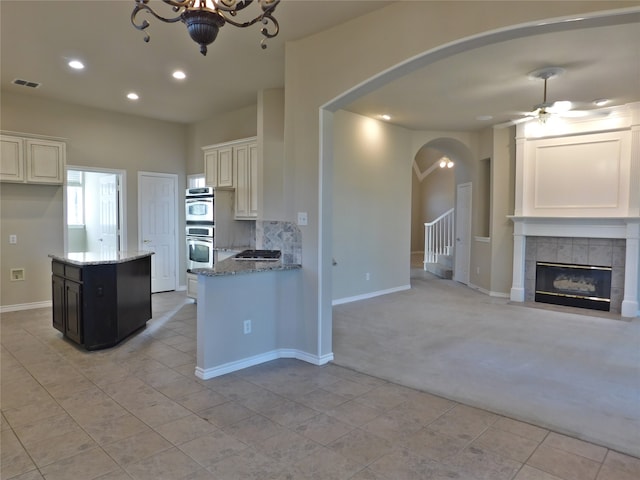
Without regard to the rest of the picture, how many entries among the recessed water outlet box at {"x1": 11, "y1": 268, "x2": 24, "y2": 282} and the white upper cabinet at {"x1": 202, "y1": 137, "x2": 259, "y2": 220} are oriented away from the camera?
0

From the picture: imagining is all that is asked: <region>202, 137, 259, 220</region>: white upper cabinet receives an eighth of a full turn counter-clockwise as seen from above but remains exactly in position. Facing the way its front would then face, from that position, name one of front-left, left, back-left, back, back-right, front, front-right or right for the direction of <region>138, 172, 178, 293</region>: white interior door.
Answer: back-right

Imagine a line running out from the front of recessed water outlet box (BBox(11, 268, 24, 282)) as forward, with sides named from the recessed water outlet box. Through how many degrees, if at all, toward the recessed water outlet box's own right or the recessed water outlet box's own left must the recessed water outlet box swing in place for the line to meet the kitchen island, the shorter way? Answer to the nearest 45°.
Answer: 0° — it already faces it

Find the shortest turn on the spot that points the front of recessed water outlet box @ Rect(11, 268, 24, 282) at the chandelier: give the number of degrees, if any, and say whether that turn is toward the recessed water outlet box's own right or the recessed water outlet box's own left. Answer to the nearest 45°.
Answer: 0° — it already faces it

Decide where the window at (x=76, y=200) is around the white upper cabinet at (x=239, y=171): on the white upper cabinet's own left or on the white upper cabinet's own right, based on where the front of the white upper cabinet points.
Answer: on the white upper cabinet's own right

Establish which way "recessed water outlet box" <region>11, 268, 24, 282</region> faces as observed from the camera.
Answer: facing the viewer

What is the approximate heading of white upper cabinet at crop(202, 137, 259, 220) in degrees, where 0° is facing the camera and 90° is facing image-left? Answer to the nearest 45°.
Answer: approximately 45°

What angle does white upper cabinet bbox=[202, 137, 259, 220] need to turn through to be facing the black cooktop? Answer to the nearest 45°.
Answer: approximately 45° to its left
